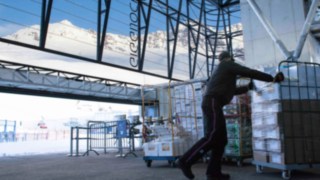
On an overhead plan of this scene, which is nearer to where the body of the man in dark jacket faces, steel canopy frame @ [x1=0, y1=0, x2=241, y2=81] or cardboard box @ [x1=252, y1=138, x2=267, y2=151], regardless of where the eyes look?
the cardboard box

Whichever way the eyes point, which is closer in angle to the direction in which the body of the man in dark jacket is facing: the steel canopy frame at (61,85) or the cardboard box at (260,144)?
the cardboard box

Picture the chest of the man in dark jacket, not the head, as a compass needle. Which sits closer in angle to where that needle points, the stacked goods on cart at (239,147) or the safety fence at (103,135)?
the stacked goods on cart

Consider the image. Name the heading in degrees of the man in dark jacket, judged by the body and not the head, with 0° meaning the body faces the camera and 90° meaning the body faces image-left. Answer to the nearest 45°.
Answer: approximately 270°

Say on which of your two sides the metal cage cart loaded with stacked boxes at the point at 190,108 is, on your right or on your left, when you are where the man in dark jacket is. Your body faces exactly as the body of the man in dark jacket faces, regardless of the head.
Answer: on your left

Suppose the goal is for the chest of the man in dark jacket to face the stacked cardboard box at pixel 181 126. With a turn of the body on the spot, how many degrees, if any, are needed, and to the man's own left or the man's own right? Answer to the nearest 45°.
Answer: approximately 90° to the man's own left

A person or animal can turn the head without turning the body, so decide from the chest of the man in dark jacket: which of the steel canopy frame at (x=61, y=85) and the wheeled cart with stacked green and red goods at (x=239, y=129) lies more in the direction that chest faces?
the wheeled cart with stacked green and red goods

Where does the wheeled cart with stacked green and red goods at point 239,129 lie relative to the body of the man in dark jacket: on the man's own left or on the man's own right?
on the man's own left

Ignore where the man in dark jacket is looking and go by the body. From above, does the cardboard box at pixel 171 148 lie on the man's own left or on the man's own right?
on the man's own left

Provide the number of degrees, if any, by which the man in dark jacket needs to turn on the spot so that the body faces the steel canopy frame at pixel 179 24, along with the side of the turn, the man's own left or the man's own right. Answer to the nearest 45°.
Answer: approximately 90° to the man's own left
